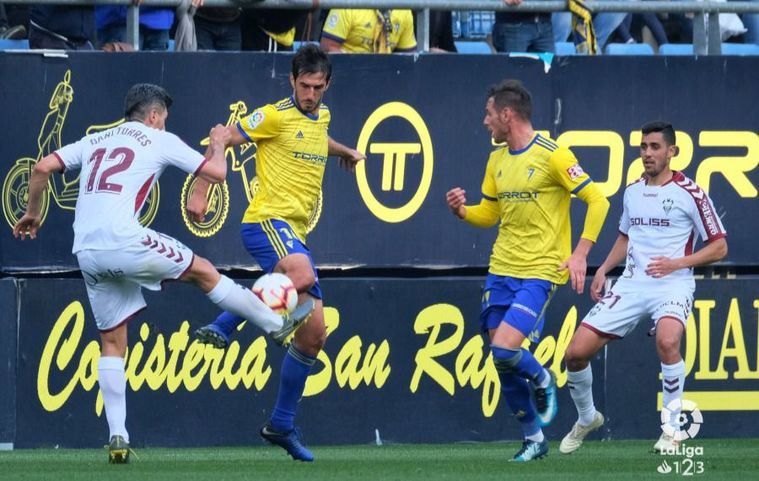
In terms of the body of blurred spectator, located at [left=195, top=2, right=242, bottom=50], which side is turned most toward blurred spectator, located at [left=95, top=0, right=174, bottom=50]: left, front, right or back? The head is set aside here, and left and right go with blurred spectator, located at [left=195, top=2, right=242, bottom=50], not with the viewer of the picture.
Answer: right

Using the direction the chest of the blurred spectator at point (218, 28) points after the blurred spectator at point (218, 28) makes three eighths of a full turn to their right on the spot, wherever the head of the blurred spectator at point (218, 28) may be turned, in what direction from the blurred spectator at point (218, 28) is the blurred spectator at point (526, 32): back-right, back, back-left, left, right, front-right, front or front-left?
back-right

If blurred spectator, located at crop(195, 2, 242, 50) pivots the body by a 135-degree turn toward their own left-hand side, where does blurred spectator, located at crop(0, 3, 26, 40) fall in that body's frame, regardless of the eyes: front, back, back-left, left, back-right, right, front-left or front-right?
back-left

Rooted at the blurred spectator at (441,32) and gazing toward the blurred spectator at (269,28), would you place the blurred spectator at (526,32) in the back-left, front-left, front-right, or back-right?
back-left

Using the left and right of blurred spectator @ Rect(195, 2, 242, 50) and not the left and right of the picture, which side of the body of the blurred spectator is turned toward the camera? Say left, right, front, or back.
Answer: front

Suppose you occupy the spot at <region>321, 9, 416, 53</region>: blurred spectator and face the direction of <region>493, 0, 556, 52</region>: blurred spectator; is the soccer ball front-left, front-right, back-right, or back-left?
back-right

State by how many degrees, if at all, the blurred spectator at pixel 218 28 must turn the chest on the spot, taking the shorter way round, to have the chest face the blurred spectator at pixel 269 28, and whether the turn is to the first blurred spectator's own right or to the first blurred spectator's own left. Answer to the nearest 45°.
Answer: approximately 90° to the first blurred spectator's own left

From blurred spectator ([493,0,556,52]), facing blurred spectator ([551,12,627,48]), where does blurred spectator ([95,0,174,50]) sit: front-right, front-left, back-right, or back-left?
back-left
